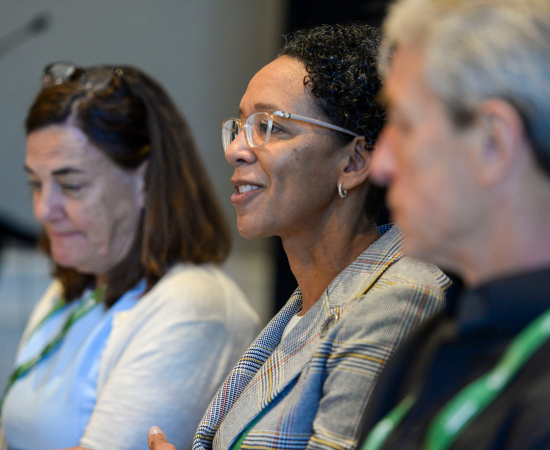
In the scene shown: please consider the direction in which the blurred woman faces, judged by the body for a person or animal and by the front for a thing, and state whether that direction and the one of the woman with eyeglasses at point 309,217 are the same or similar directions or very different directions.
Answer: same or similar directions

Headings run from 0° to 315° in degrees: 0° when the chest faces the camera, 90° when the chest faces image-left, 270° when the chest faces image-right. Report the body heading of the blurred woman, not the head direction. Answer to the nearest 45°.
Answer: approximately 45°

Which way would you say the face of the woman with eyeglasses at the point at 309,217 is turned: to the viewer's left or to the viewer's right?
to the viewer's left

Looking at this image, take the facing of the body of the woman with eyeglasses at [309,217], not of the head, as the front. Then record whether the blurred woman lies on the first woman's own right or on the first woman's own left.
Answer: on the first woman's own right

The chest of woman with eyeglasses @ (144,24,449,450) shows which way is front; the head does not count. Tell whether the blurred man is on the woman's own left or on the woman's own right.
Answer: on the woman's own left

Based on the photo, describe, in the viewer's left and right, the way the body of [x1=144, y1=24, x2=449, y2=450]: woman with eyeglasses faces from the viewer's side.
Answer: facing the viewer and to the left of the viewer

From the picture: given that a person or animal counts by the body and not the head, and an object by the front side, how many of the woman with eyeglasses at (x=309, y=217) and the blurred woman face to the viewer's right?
0

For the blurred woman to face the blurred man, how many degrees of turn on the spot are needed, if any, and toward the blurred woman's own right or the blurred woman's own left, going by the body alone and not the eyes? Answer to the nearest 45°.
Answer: approximately 45° to the blurred woman's own left

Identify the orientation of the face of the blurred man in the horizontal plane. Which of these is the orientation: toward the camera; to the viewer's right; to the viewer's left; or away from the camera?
to the viewer's left

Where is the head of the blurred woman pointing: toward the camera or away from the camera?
toward the camera
